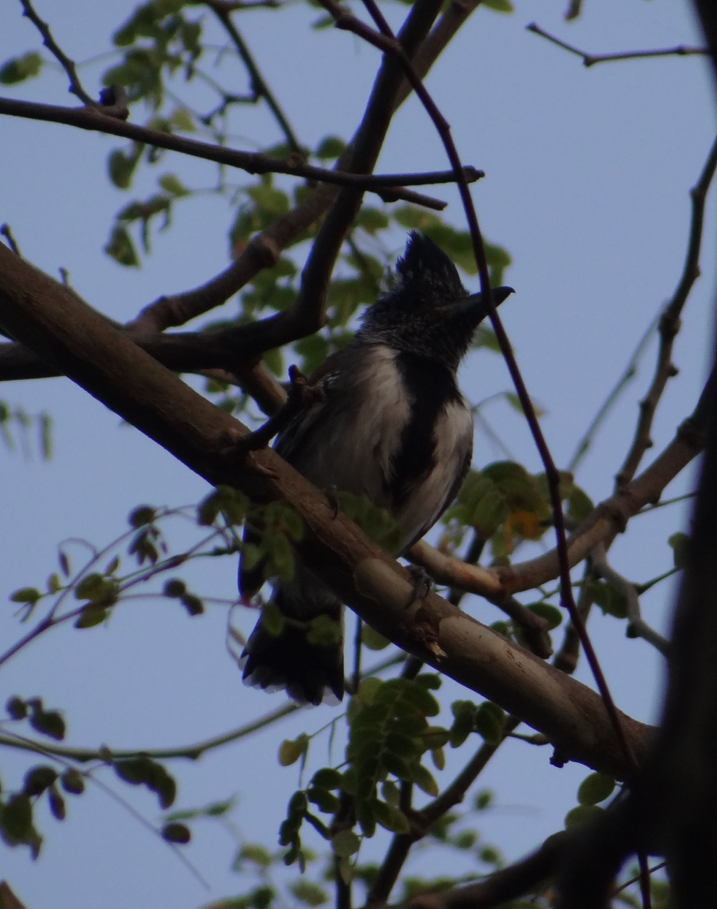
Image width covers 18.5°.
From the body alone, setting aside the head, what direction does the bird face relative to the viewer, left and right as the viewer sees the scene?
facing the viewer and to the right of the viewer
